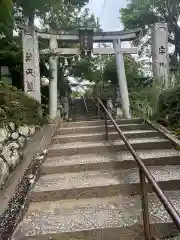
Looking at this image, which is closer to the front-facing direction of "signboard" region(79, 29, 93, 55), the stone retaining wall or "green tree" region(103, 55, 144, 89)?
the stone retaining wall

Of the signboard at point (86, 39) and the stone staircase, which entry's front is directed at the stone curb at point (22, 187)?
the signboard

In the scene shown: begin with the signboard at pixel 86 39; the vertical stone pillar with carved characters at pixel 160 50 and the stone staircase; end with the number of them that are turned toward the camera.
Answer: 3

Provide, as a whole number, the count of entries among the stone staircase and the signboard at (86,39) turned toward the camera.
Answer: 2

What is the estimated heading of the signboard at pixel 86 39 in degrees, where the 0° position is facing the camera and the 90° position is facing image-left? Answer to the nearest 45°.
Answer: approximately 0°

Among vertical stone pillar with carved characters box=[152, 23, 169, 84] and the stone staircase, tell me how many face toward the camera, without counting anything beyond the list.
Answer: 2

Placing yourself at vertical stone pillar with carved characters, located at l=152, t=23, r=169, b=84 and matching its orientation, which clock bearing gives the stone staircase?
The stone staircase is roughly at 12 o'clock from the vertical stone pillar with carved characters.

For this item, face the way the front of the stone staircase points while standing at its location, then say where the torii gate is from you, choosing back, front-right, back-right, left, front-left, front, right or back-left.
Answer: back

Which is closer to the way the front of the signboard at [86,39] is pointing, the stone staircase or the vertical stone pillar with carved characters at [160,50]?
the stone staircase

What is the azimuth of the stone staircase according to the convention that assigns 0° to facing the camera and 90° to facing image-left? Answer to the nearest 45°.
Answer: approximately 0°
